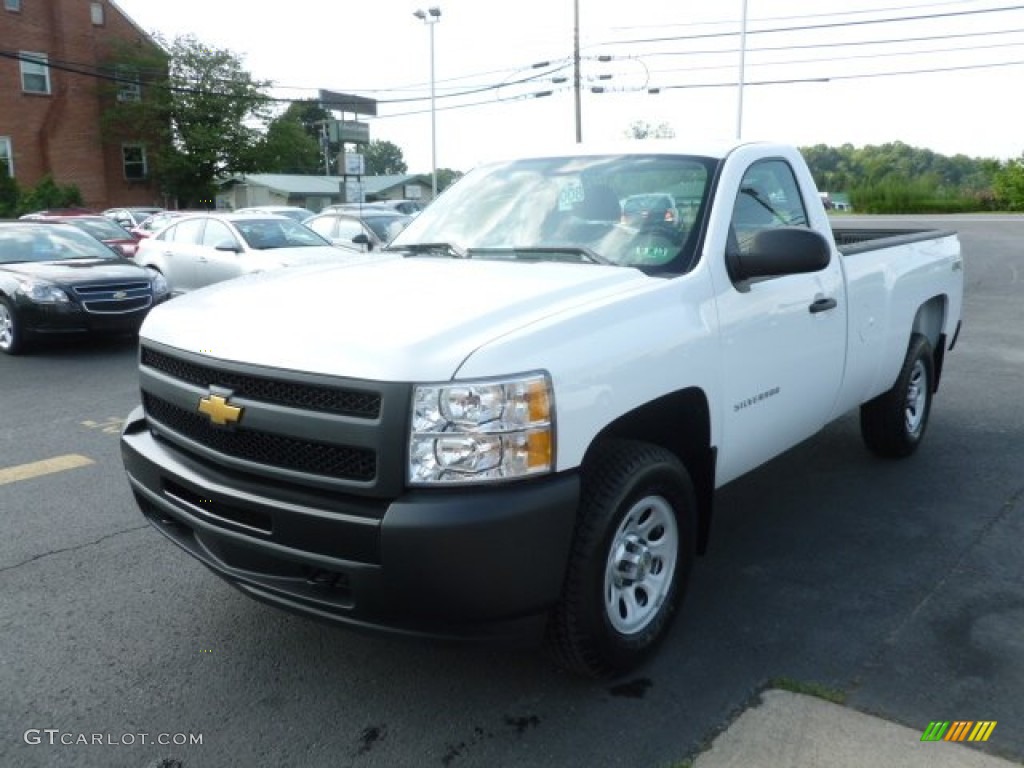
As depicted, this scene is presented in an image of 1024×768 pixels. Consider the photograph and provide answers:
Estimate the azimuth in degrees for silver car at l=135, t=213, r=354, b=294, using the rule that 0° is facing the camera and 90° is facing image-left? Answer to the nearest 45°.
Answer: approximately 315°

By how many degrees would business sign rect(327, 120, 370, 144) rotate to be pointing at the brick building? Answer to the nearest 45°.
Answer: approximately 135° to its right

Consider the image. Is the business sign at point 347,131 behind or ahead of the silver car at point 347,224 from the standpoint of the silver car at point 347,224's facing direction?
behind

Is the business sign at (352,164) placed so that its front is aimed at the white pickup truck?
yes

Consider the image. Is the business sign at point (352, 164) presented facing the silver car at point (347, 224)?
yes

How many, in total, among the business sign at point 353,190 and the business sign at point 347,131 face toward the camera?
2

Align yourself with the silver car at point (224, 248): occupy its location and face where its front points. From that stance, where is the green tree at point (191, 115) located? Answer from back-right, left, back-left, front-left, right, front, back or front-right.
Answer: back-left

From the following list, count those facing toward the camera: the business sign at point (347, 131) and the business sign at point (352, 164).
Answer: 2
